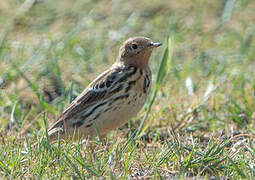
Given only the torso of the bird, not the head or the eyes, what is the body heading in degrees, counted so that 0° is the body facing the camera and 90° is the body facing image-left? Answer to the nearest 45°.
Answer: approximately 270°
